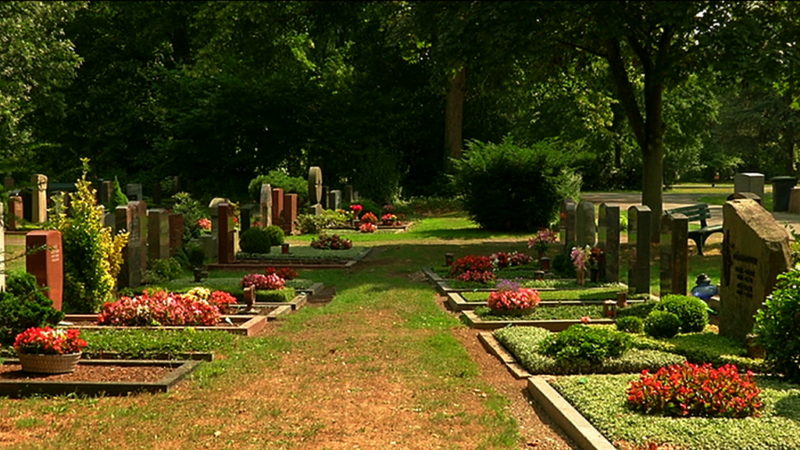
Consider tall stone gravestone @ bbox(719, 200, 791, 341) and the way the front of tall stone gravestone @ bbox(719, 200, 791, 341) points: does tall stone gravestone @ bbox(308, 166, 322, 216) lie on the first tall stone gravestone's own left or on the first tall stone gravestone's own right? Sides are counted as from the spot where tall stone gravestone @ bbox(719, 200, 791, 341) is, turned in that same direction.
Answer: on the first tall stone gravestone's own right

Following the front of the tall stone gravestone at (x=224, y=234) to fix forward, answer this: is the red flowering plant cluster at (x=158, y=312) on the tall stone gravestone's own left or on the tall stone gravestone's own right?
on the tall stone gravestone's own right

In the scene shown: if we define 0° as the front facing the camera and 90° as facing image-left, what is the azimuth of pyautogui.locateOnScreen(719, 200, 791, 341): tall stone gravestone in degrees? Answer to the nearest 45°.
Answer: approximately 45°

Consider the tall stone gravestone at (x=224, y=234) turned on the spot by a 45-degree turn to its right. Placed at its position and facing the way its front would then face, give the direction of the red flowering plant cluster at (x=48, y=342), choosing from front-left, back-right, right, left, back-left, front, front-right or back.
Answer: front-right

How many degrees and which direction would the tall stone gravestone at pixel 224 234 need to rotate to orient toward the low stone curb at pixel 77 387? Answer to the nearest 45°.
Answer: approximately 90° to its right

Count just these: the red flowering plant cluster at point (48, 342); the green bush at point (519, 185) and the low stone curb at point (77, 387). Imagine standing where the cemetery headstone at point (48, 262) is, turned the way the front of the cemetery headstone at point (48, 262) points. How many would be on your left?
1

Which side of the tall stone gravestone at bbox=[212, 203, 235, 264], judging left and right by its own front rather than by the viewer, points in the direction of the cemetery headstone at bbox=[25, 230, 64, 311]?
right

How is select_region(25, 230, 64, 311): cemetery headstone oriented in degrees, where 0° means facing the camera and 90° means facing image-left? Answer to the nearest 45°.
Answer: approximately 315°

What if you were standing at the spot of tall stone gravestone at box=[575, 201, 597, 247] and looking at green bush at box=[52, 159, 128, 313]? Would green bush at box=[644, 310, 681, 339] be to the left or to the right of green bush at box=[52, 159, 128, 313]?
left

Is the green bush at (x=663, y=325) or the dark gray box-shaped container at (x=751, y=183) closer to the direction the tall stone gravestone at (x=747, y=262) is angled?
the green bush
